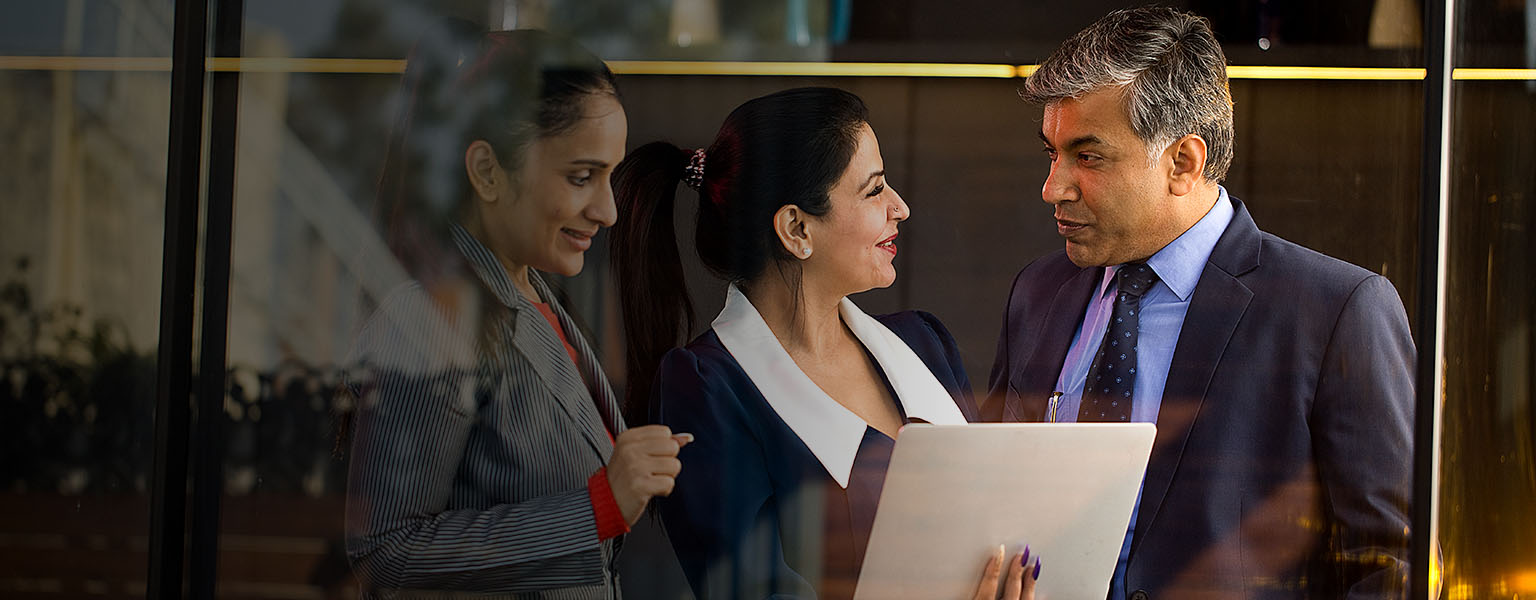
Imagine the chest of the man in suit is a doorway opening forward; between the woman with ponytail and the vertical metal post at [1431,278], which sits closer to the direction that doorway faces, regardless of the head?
the woman with ponytail

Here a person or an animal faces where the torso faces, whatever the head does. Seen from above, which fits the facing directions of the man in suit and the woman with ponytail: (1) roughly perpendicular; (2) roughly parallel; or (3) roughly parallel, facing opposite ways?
roughly perpendicular

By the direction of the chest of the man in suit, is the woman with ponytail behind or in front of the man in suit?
in front

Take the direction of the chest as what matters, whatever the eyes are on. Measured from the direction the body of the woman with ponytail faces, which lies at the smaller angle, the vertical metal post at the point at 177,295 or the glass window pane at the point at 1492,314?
the glass window pane

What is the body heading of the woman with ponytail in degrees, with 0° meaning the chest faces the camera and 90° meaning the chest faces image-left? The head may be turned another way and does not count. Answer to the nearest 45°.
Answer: approximately 315°

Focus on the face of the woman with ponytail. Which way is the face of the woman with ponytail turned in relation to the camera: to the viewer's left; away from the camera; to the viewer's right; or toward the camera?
to the viewer's right

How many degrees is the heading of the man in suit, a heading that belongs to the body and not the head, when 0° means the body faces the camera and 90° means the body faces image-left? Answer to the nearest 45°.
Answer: approximately 45°

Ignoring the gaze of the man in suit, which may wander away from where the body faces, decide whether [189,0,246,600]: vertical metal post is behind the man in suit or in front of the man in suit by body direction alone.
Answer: in front

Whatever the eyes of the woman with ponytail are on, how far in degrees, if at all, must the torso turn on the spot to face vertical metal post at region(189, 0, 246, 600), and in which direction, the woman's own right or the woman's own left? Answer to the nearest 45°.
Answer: approximately 135° to the woman's own right

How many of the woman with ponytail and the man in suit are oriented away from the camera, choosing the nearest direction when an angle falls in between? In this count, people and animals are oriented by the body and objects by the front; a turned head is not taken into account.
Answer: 0
